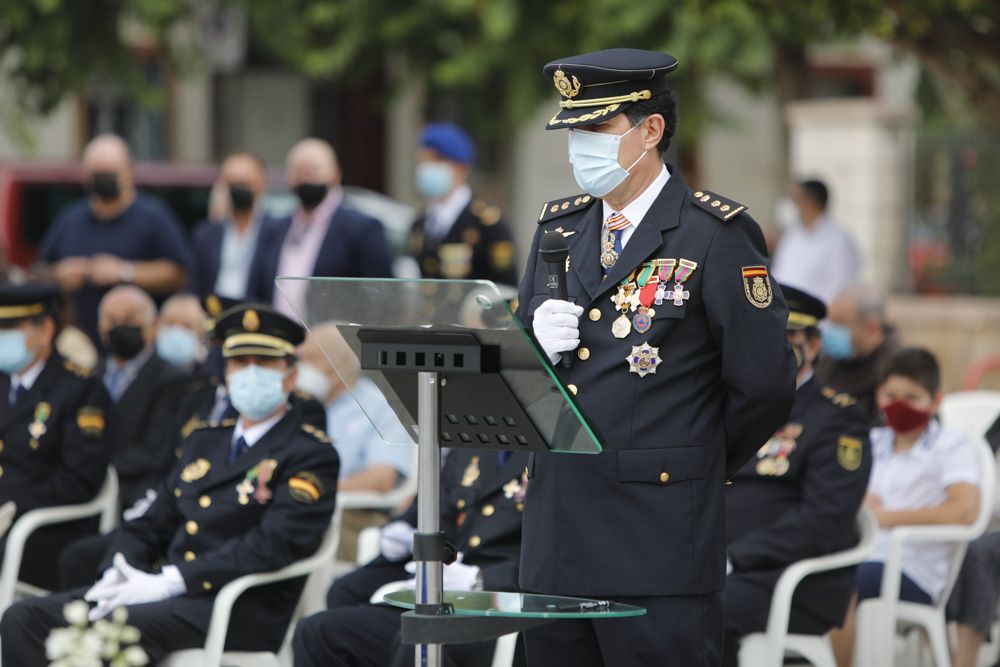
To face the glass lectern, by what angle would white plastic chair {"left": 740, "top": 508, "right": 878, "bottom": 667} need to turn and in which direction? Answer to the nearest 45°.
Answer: approximately 45° to its left

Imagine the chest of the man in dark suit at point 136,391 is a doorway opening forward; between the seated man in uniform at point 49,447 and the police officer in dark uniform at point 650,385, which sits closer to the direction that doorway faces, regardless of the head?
the seated man in uniform

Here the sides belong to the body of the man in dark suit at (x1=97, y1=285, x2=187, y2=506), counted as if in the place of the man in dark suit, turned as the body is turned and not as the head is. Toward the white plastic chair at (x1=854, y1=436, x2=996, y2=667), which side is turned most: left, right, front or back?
left

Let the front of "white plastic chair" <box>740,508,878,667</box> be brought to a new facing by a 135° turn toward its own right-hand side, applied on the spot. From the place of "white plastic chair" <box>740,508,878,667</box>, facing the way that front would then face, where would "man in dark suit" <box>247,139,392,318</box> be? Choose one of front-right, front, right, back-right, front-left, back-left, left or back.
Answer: front-left

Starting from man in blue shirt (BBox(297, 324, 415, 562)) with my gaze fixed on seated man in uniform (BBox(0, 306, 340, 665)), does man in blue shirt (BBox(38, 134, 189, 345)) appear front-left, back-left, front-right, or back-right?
back-right

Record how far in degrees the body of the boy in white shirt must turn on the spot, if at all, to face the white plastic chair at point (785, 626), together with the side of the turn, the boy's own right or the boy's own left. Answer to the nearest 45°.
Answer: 0° — they already face it

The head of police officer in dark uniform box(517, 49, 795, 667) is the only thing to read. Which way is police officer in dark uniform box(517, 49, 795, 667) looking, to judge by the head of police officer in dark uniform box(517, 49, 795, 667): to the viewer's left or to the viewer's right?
to the viewer's left

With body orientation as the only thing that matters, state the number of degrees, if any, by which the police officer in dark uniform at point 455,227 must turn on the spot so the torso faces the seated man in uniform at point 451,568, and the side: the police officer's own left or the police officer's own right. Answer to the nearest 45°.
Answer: approximately 45° to the police officer's own left

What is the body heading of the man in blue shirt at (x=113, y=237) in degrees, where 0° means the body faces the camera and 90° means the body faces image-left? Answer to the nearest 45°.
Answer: approximately 0°
